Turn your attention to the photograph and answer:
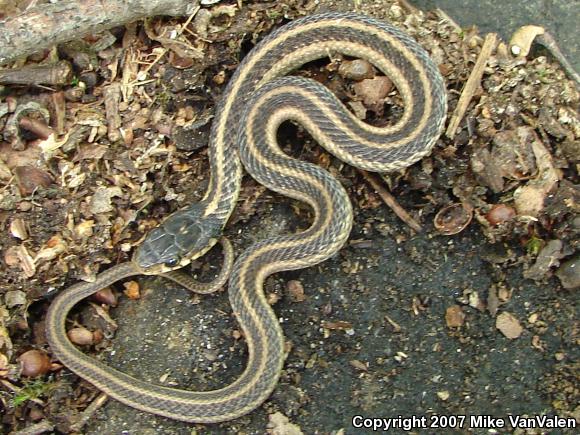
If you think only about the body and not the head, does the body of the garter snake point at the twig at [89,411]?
yes

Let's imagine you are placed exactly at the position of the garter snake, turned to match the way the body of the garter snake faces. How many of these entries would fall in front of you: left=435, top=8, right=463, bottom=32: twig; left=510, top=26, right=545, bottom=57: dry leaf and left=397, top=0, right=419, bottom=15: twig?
0

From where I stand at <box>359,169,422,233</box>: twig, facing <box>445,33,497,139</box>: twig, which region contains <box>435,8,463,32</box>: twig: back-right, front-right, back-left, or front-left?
front-left

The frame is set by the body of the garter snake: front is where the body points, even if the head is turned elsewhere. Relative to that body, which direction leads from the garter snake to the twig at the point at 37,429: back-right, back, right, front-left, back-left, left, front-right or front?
front

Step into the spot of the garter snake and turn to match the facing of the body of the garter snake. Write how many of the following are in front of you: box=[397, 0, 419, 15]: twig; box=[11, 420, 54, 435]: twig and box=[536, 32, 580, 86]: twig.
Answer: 1

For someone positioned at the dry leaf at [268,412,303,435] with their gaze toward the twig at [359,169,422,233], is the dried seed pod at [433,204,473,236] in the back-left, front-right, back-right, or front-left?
front-right

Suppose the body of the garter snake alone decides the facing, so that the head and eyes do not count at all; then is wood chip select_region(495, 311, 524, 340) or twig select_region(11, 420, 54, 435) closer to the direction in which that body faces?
the twig

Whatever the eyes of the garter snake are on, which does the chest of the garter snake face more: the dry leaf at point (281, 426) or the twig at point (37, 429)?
the twig

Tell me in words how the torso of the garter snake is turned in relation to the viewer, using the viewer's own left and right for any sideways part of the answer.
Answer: facing the viewer and to the left of the viewer

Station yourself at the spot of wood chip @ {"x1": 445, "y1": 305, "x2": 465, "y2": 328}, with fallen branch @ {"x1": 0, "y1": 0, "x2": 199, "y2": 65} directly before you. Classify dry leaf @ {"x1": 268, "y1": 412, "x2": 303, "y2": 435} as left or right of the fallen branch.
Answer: left

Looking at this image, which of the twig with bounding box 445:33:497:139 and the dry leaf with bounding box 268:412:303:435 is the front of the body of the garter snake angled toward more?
the dry leaf

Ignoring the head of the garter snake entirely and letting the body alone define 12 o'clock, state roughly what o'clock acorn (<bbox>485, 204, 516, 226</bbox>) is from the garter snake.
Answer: The acorn is roughly at 8 o'clock from the garter snake.

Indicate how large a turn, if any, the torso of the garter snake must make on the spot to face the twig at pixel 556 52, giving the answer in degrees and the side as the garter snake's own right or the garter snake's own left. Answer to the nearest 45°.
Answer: approximately 135° to the garter snake's own left

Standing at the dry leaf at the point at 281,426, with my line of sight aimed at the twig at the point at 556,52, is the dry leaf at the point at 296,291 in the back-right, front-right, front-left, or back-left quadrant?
front-left

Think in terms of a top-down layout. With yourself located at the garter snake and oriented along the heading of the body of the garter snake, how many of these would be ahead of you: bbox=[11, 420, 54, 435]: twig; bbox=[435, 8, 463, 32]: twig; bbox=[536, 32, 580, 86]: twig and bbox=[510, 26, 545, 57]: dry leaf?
1

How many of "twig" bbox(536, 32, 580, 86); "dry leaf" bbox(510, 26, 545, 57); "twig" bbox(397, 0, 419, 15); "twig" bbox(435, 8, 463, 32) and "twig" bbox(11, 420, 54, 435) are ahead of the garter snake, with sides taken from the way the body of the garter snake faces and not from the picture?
1
